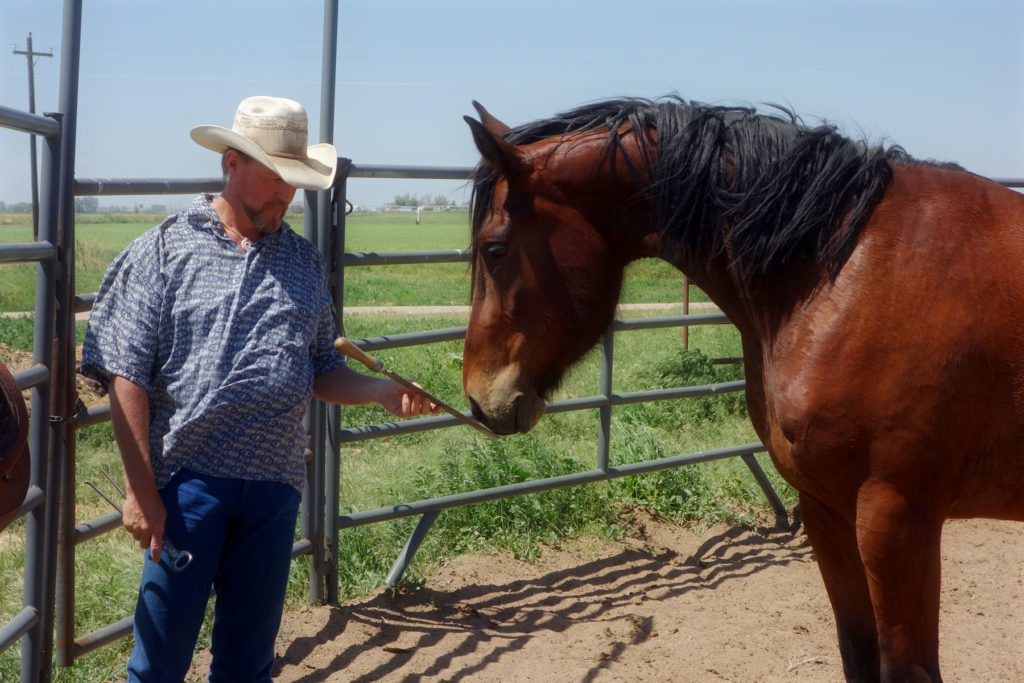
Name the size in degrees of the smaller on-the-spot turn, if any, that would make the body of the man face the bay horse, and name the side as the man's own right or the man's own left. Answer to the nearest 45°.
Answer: approximately 45° to the man's own left
